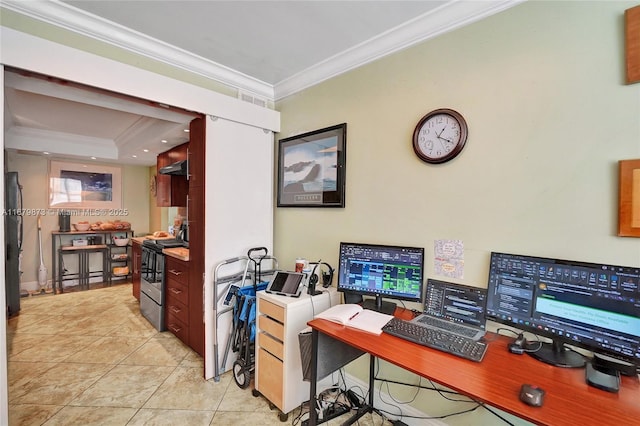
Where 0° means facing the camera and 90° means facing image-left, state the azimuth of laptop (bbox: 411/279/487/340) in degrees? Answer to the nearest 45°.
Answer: approximately 45°

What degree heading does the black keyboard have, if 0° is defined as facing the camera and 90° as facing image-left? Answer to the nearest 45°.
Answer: approximately 45°

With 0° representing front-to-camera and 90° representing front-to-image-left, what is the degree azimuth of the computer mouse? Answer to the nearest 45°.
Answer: approximately 225°

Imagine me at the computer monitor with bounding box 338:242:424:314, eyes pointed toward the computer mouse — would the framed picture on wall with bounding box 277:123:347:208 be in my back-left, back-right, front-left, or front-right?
back-right

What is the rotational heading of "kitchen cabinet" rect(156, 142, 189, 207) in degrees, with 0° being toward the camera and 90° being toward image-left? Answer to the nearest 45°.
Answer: approximately 45°

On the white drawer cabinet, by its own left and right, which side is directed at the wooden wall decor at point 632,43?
left

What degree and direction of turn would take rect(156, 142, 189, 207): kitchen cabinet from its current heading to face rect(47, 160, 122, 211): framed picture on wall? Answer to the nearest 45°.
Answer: approximately 90° to its right

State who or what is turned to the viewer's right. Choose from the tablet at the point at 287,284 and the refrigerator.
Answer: the refrigerator

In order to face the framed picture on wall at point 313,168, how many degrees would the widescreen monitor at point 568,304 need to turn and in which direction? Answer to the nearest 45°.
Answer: approximately 45° to its right

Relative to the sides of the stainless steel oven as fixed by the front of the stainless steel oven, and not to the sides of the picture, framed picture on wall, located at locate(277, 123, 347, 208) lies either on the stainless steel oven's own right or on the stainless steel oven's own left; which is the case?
on the stainless steel oven's own left
